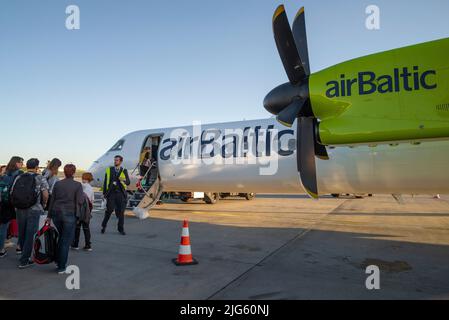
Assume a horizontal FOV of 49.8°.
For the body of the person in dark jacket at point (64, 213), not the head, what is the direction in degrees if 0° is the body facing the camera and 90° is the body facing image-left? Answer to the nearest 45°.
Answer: approximately 180°

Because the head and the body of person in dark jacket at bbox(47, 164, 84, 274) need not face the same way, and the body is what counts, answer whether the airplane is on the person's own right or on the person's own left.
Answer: on the person's own right

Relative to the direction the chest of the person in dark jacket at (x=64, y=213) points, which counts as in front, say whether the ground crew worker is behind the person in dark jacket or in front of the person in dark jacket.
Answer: in front

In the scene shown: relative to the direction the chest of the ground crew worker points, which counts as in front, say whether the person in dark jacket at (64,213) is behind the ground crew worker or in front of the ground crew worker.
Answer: in front

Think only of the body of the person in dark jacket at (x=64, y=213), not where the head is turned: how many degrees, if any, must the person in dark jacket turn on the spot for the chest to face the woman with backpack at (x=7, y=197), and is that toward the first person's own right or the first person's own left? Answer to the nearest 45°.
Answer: approximately 45° to the first person's own left

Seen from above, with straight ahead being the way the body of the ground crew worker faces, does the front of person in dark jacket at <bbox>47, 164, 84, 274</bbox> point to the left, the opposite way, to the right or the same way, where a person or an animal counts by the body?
the opposite way

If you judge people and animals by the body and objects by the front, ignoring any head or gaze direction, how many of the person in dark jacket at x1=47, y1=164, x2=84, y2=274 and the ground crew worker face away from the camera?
1

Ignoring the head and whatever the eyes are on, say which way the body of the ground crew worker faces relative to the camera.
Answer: toward the camera

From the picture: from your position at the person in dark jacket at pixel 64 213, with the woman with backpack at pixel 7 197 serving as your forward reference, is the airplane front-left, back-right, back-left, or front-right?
back-right

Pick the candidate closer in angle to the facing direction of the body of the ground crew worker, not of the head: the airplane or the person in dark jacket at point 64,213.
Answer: the person in dark jacket
